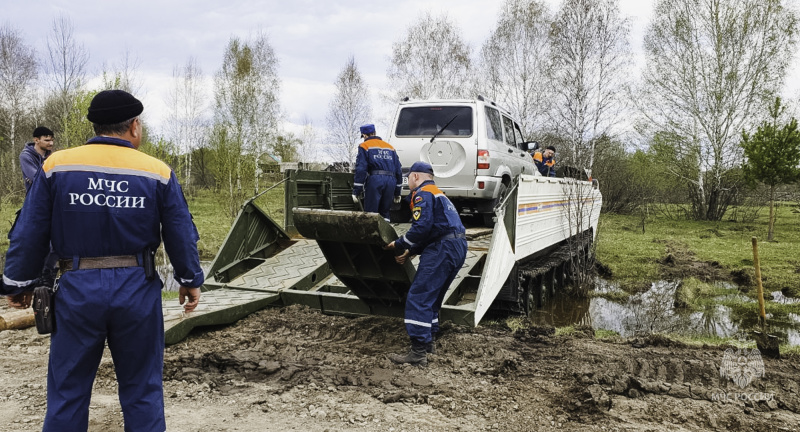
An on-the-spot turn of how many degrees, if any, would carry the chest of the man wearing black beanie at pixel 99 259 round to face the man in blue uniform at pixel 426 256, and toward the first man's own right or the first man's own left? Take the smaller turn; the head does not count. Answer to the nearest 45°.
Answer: approximately 45° to the first man's own right

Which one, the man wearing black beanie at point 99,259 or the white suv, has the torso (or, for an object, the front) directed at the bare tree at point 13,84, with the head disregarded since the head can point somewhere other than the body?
the man wearing black beanie

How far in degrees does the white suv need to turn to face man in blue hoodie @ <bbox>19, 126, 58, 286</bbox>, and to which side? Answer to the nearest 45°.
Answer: approximately 135° to its left

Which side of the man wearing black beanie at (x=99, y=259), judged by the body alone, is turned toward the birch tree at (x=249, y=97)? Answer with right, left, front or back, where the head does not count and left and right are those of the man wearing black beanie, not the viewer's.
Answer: front

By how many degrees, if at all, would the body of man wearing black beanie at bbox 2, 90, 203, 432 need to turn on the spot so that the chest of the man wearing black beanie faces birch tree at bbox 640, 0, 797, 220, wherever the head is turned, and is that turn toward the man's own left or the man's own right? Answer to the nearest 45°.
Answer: approximately 45° to the man's own right

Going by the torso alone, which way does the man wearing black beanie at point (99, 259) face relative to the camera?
away from the camera

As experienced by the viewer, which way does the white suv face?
facing away from the viewer and to the right of the viewer

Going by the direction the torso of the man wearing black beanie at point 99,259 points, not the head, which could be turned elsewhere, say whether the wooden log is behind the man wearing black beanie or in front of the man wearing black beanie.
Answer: in front

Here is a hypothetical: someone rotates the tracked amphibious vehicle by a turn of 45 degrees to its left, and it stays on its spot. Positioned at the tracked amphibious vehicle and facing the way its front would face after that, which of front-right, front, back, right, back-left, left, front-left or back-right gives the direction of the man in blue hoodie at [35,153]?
left

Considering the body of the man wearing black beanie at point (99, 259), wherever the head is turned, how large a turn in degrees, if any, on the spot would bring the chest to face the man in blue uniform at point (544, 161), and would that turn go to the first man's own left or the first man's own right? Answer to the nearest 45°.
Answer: approximately 45° to the first man's own right

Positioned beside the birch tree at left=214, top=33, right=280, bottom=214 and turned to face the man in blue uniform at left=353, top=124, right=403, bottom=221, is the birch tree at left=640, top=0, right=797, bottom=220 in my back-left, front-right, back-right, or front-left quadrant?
front-left

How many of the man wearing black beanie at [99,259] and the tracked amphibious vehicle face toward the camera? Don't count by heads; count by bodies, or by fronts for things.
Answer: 0

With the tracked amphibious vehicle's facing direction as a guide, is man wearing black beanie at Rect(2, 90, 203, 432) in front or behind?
behind

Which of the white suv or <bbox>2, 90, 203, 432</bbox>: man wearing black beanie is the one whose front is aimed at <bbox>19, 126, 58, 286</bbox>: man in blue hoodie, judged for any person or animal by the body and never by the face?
the man wearing black beanie

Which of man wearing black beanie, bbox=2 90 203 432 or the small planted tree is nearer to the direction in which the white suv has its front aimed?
the small planted tree

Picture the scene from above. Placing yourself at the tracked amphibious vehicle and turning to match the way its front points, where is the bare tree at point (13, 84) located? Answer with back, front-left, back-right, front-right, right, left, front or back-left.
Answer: left

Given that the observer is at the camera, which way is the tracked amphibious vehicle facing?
facing away from the viewer and to the right of the viewer

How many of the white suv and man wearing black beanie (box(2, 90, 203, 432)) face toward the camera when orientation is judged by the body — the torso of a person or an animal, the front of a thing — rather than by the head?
0
